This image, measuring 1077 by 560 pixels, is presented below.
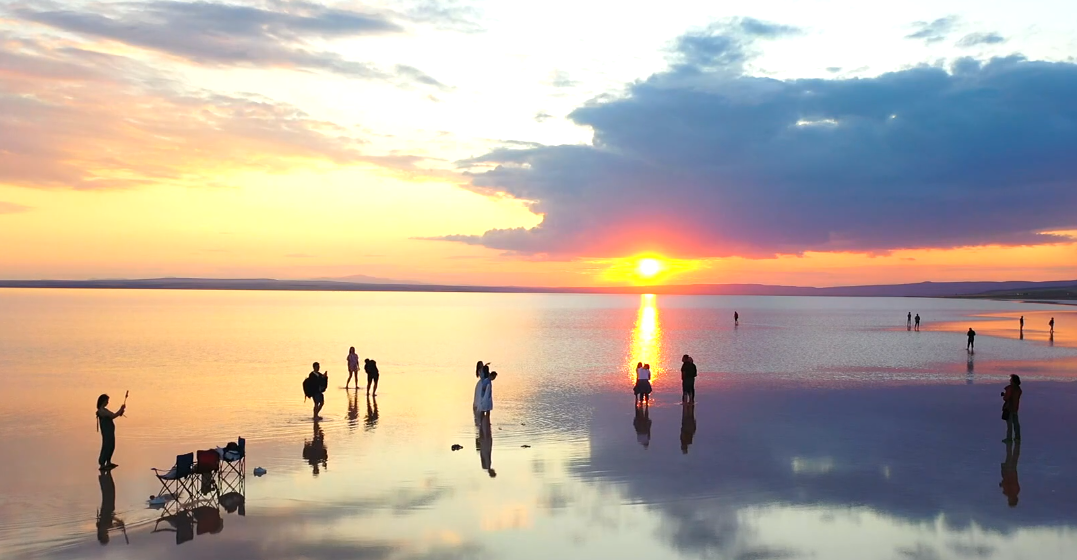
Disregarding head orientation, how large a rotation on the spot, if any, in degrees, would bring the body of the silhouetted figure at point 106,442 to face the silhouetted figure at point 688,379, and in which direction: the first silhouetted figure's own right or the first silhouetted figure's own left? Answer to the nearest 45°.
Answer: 0° — they already face them

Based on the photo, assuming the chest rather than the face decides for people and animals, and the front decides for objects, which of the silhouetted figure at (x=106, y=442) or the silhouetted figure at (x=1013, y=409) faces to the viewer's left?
the silhouetted figure at (x=1013, y=409)

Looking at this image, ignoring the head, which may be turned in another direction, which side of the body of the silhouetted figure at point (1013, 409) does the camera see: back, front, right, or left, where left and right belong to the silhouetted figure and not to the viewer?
left

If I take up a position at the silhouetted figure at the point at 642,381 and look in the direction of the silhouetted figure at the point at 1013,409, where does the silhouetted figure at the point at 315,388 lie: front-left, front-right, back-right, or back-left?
back-right

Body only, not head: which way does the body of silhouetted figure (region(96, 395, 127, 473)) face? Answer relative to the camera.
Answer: to the viewer's right

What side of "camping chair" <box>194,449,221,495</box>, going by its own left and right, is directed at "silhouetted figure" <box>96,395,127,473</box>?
left

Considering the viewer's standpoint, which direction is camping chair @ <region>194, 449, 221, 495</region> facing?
facing away from the viewer and to the right of the viewer

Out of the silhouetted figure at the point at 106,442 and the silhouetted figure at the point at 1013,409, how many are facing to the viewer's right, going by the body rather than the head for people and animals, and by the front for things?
1
